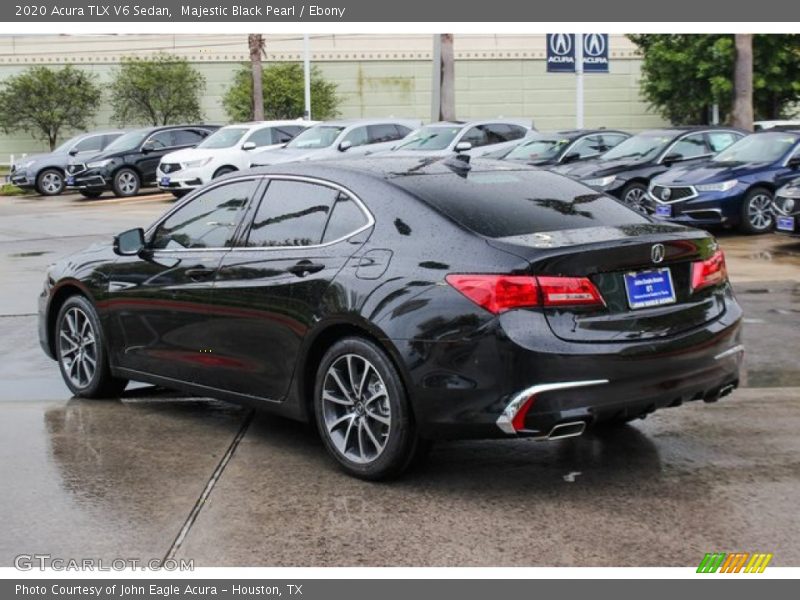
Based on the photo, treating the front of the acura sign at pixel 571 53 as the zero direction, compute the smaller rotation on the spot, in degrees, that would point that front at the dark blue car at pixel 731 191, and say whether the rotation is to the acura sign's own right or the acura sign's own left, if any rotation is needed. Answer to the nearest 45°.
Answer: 0° — it already faces it

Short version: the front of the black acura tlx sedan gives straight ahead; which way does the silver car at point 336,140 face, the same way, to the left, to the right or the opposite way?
to the left

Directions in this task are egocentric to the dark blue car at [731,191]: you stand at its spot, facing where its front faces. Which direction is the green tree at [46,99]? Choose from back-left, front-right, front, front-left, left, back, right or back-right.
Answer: right

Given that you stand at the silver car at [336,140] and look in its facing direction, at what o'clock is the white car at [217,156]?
the white car at [217,156] is roughly at 2 o'clock from the silver car at [336,140].

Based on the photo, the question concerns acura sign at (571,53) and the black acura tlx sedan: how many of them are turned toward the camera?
1

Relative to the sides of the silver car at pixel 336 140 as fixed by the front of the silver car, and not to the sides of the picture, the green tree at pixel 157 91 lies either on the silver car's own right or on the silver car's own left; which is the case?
on the silver car's own right

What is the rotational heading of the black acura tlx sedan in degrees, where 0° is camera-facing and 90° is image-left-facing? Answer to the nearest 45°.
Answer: approximately 135°

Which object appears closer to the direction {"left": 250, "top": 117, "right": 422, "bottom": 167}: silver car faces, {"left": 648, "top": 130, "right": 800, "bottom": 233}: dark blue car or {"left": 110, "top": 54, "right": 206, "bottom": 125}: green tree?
the dark blue car

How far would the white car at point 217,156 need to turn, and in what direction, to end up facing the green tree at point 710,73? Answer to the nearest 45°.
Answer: approximately 180°

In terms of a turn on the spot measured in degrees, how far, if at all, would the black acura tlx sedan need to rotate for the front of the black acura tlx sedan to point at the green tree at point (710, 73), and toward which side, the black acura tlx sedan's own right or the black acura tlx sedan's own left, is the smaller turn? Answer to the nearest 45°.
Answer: approximately 45° to the black acura tlx sedan's own right
